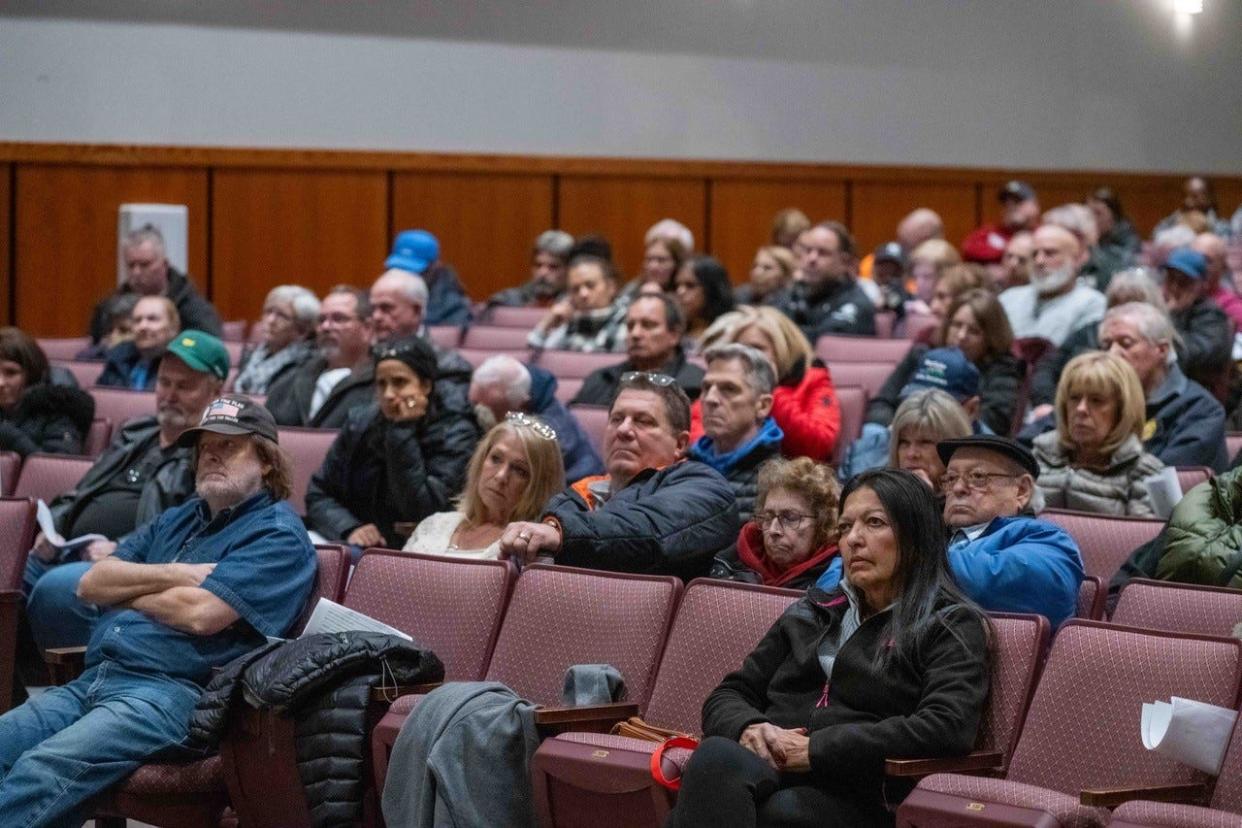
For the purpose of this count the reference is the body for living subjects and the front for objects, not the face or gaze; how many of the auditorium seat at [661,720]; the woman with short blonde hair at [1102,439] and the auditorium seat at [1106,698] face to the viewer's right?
0

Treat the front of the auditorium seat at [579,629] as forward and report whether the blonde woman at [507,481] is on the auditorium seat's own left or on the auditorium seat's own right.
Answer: on the auditorium seat's own right

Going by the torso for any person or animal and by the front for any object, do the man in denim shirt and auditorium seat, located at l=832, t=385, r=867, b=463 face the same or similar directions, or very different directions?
same or similar directions

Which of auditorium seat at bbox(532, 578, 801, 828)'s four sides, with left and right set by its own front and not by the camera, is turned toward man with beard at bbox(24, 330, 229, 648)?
right

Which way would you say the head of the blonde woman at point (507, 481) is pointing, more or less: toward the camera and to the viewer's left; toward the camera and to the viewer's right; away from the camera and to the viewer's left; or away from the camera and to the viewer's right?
toward the camera and to the viewer's left

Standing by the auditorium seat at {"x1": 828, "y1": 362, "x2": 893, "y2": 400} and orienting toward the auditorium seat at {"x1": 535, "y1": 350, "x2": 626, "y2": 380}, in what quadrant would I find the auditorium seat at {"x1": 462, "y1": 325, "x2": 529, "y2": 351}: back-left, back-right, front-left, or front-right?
front-right

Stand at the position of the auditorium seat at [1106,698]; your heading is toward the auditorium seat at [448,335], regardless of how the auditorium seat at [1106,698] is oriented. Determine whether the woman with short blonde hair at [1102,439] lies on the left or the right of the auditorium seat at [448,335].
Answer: right

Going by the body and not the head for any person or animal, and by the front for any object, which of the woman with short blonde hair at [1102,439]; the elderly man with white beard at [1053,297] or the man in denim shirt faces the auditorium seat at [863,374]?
the elderly man with white beard

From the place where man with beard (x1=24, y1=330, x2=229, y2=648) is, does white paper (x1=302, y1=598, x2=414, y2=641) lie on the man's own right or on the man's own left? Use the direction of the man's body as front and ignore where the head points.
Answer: on the man's own left

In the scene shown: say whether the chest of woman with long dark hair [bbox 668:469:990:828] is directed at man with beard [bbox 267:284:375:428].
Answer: no

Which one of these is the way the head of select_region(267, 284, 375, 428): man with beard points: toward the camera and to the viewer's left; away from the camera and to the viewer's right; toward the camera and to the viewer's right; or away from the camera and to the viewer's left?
toward the camera and to the viewer's left

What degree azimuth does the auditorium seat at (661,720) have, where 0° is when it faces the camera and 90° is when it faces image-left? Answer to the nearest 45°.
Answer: approximately 45°

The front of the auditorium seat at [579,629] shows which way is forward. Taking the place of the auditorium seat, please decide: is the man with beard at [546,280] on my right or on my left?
on my right

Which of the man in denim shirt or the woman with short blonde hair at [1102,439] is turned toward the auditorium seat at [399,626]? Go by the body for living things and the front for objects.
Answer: the woman with short blonde hair

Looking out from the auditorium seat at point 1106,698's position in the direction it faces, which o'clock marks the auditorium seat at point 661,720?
the auditorium seat at point 661,720 is roughly at 2 o'clock from the auditorium seat at point 1106,698.

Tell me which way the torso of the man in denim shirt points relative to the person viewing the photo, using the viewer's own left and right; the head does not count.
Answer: facing the viewer and to the left of the viewer

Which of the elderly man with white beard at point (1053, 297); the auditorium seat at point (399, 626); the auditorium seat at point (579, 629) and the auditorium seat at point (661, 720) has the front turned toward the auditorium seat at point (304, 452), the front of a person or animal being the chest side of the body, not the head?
the elderly man with white beard

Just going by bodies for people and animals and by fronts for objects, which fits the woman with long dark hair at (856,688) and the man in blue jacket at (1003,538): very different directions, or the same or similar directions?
same or similar directions

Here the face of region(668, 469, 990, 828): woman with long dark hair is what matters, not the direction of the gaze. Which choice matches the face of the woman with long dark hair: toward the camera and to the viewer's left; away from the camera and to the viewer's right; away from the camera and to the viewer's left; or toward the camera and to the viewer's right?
toward the camera and to the viewer's left

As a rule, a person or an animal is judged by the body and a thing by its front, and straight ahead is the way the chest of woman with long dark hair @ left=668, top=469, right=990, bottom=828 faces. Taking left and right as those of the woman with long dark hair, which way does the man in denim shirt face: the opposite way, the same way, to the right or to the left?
the same way

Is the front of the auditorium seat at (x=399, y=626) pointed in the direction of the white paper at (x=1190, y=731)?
no

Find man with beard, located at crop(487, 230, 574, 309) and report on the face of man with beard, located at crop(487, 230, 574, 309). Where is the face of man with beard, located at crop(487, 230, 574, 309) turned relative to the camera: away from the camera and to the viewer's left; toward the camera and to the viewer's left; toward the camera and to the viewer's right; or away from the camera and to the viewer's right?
toward the camera and to the viewer's left

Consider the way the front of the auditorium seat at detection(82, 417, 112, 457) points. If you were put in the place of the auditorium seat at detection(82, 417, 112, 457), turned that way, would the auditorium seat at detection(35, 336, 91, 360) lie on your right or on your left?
on your right
